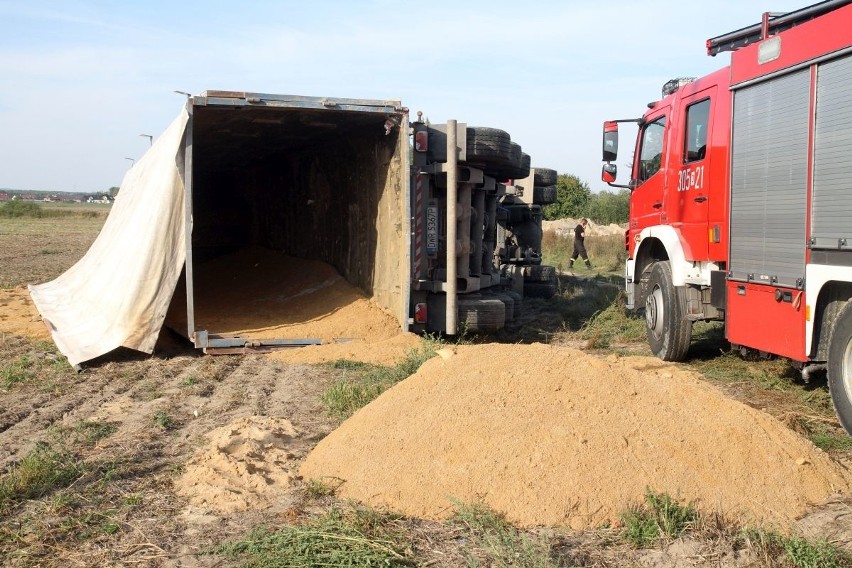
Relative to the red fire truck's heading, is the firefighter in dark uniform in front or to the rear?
in front

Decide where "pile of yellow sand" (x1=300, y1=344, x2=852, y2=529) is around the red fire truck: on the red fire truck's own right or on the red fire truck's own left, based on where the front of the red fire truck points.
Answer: on the red fire truck's own left

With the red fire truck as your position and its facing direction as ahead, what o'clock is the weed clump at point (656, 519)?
The weed clump is roughly at 8 o'clock from the red fire truck.

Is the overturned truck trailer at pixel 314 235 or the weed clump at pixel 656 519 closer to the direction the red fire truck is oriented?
the overturned truck trailer

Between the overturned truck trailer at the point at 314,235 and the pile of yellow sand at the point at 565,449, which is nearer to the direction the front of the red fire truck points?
the overturned truck trailer

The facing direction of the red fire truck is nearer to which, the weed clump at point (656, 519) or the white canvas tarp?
the white canvas tarp

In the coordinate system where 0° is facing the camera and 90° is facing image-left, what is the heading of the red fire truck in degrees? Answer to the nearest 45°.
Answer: approximately 135°

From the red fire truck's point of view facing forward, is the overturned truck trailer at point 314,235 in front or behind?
in front

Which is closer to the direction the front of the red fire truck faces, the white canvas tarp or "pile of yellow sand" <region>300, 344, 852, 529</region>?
the white canvas tarp
